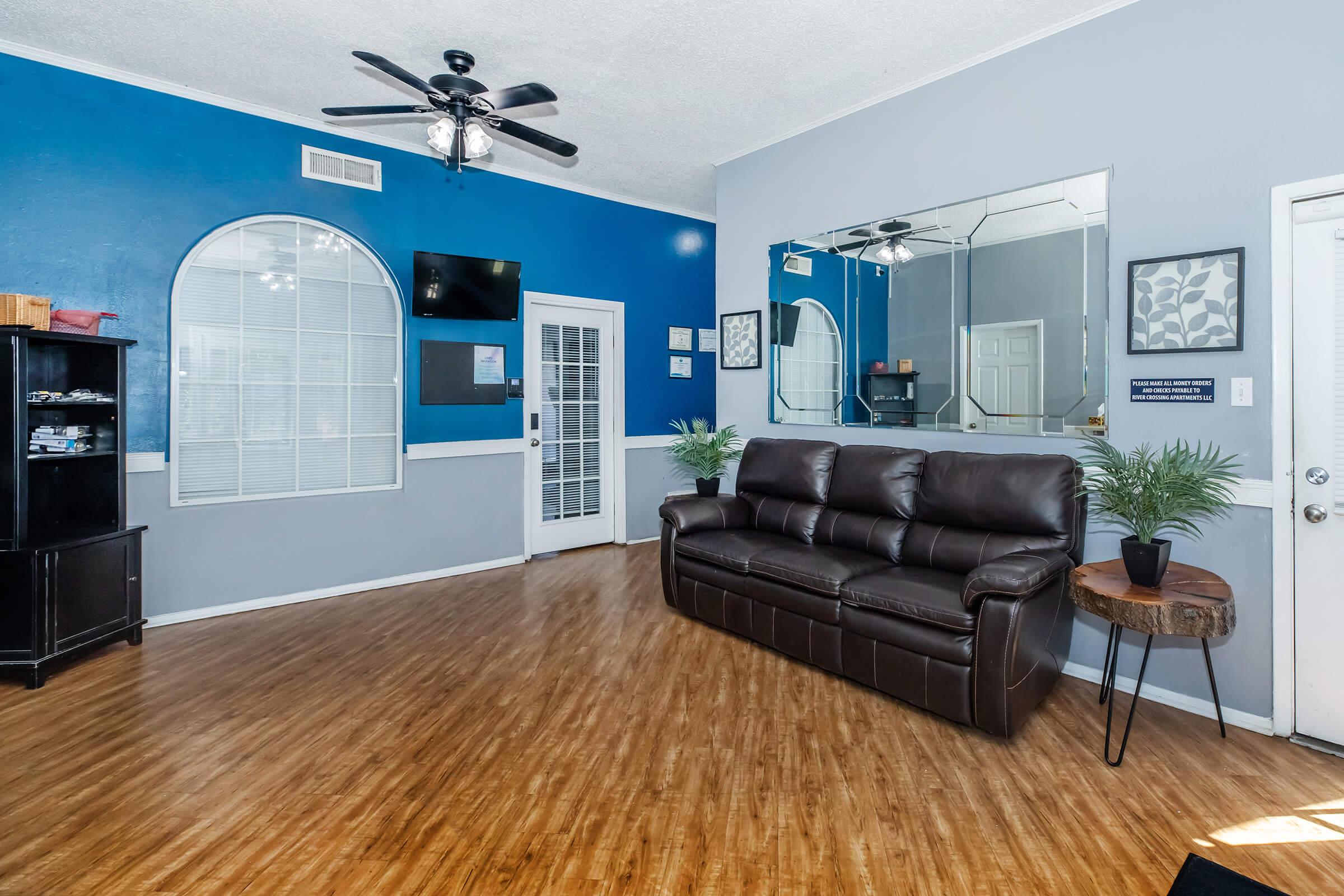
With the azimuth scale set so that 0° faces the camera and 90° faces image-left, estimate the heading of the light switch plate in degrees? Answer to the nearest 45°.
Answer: approximately 0°

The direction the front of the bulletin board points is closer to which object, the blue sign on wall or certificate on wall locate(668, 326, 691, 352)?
the blue sign on wall

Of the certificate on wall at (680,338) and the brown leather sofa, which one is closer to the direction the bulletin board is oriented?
the brown leather sofa

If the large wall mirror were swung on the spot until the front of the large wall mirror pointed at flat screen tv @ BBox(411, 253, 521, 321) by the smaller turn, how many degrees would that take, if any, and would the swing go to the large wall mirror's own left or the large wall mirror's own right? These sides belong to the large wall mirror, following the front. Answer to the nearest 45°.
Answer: approximately 45° to the large wall mirror's own right

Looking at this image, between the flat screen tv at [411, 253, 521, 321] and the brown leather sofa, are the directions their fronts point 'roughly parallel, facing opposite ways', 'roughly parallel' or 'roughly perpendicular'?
roughly perpendicular

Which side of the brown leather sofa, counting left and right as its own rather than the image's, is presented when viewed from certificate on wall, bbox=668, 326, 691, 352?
right

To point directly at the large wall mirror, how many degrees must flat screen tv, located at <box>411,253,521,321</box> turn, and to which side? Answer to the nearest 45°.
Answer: approximately 45° to its left

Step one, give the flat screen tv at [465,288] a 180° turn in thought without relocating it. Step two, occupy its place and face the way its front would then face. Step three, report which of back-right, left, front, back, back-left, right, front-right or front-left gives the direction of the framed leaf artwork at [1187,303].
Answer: back-right
